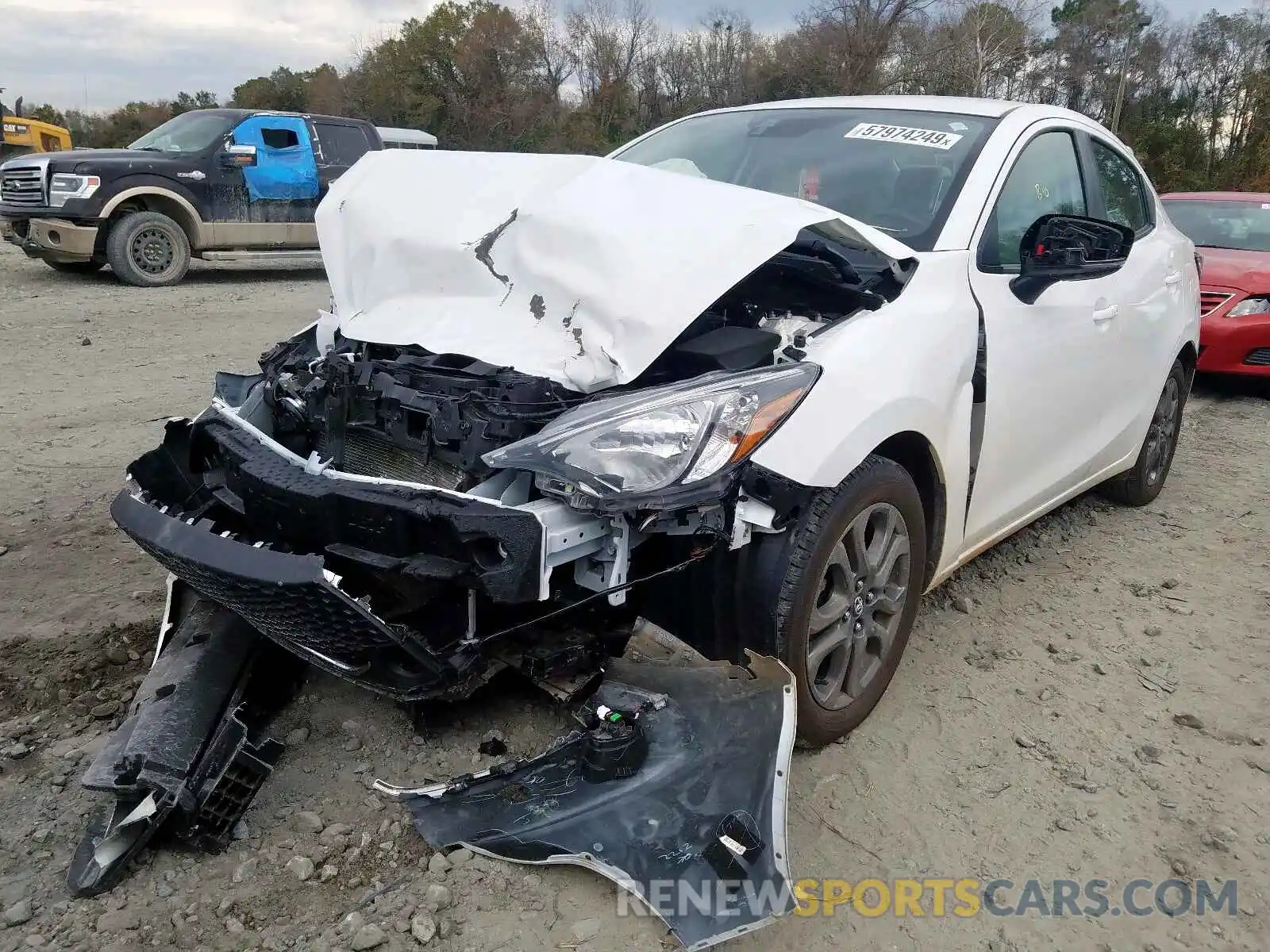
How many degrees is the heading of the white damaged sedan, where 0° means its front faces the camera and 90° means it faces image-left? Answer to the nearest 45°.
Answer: approximately 45°

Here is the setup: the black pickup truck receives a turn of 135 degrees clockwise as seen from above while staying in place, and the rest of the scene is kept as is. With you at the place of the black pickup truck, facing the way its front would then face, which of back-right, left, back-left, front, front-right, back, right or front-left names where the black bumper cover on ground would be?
back

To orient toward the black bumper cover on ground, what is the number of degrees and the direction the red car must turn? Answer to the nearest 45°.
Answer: approximately 45° to its left

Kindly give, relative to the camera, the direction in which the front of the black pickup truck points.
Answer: facing the viewer and to the left of the viewer

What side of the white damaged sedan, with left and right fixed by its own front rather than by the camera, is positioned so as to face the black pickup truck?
right

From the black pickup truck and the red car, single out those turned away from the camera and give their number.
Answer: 0

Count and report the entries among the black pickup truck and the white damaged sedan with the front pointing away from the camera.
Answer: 0
